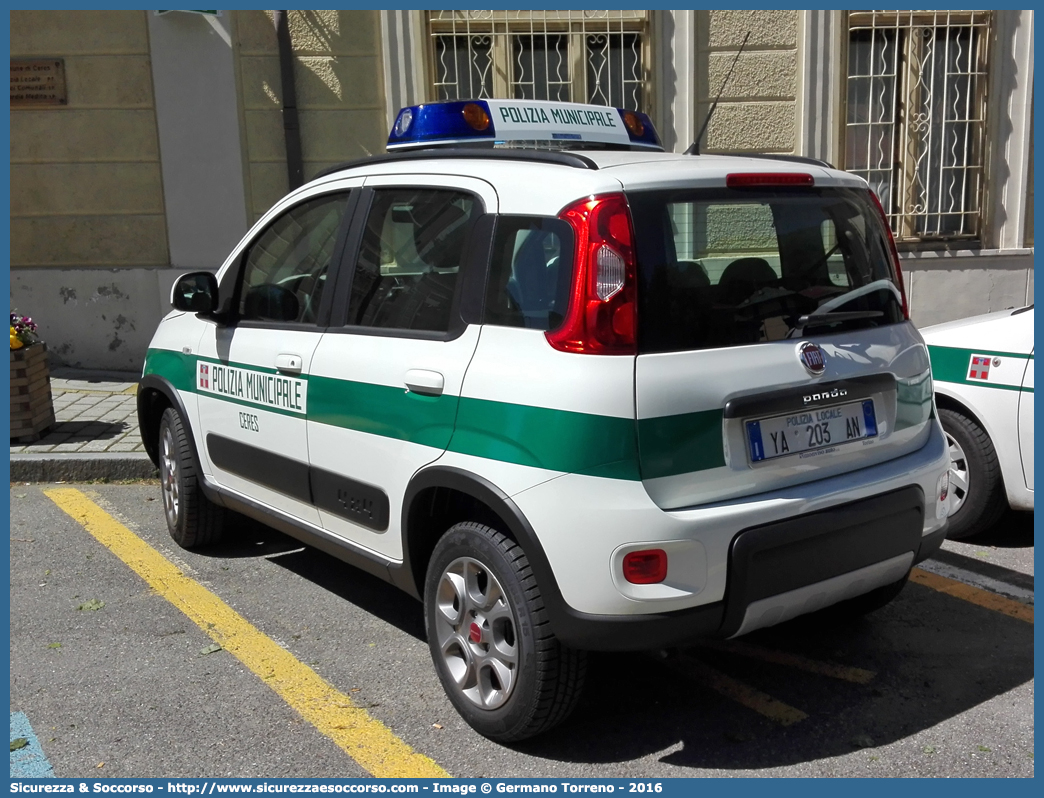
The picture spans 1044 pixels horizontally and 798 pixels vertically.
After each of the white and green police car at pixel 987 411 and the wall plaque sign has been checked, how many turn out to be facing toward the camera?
1

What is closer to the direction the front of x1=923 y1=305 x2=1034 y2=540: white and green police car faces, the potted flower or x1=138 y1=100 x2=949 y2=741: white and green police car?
the potted flower

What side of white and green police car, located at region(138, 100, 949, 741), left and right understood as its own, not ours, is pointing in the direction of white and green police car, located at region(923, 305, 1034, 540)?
right

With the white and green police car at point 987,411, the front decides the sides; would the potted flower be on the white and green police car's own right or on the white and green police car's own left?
on the white and green police car's own left

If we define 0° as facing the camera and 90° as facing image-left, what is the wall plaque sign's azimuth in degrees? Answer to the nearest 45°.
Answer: approximately 0°

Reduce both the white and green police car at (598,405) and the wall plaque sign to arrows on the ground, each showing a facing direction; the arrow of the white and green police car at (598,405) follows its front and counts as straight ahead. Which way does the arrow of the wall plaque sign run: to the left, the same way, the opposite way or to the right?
the opposite way

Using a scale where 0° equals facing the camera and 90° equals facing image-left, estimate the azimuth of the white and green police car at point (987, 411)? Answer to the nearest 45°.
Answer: approximately 135°

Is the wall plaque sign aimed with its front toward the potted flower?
yes

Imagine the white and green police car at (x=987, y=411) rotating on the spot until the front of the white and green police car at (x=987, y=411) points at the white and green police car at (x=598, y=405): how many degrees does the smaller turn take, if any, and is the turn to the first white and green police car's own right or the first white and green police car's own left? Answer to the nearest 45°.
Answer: approximately 90° to the first white and green police car's own left

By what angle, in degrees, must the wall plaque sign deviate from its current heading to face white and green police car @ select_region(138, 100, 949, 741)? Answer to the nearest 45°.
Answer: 0° — it already faces it

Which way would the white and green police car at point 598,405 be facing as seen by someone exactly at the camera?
facing away from the viewer and to the left of the viewer

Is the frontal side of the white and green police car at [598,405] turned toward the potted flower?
yes
